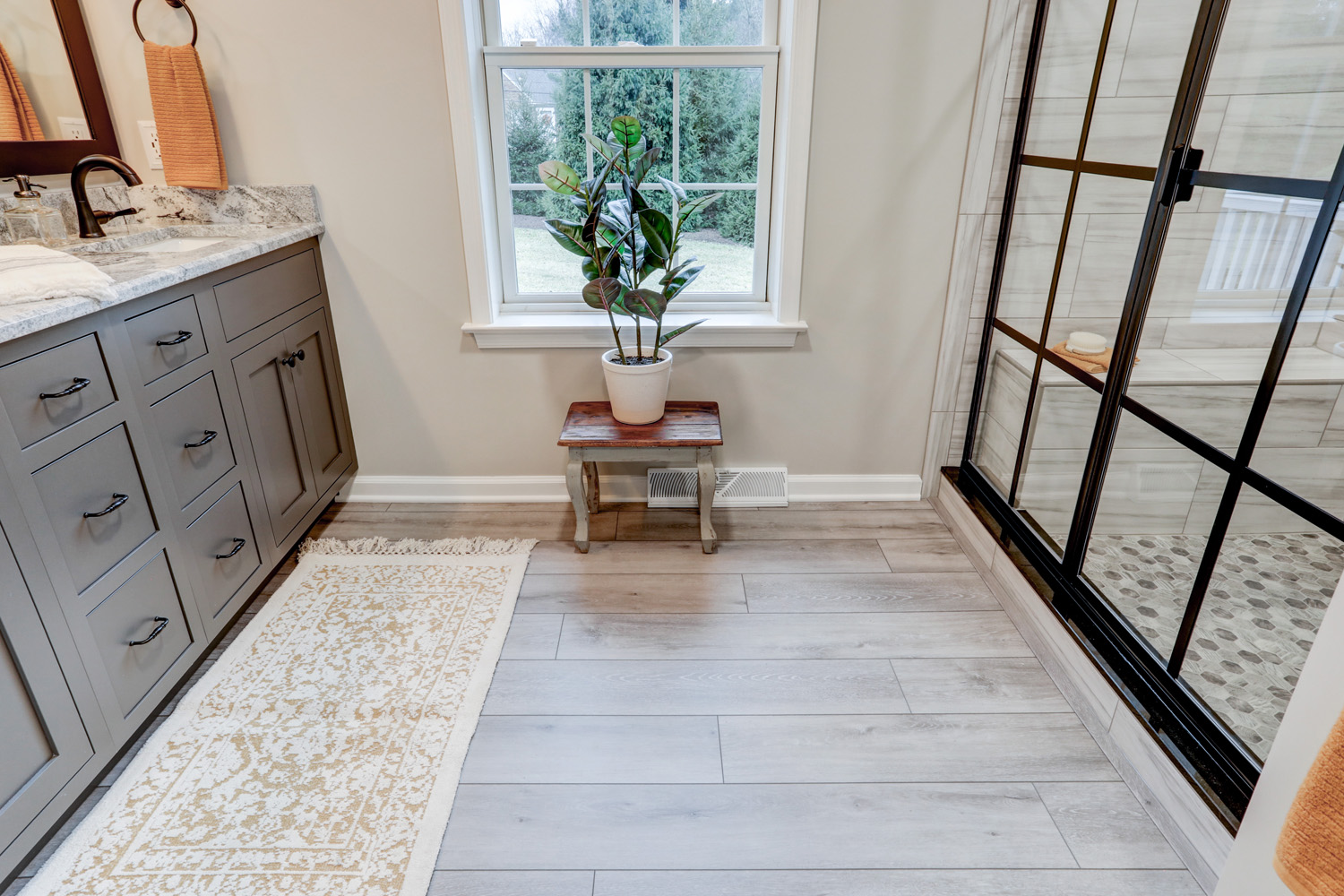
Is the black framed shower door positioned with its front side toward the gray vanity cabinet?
yes

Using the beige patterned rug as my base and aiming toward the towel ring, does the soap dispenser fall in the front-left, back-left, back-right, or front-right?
front-left

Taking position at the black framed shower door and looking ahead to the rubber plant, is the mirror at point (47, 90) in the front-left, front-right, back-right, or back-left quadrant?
front-left

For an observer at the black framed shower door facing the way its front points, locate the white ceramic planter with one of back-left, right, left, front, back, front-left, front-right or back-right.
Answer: front-right

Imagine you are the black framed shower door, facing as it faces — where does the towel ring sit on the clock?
The towel ring is roughly at 1 o'clock from the black framed shower door.

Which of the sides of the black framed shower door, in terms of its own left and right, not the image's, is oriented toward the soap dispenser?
front

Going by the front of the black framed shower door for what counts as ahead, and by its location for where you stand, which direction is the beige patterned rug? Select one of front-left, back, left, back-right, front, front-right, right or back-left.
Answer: front

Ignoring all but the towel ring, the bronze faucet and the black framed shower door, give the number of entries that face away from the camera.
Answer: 0

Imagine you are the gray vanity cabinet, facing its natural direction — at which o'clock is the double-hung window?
The double-hung window is roughly at 10 o'clock from the gray vanity cabinet.

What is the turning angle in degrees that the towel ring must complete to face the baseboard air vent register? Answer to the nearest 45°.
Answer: approximately 45° to its left

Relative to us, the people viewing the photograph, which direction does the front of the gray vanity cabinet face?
facing the viewer and to the right of the viewer

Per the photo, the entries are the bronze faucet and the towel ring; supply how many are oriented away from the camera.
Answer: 0

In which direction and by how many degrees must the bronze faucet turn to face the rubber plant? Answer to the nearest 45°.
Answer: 0° — it already faces it

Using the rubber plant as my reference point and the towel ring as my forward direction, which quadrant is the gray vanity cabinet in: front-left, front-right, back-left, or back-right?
front-left
